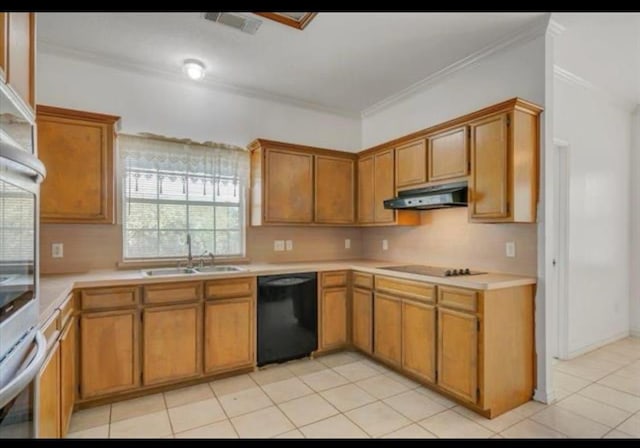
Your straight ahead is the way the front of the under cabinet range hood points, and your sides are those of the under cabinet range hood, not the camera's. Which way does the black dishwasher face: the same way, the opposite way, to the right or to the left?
to the left

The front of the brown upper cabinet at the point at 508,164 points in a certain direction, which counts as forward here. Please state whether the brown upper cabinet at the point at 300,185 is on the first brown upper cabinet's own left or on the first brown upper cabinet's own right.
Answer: on the first brown upper cabinet's own right

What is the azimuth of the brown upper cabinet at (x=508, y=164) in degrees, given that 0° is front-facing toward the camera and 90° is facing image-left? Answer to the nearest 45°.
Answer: approximately 45°

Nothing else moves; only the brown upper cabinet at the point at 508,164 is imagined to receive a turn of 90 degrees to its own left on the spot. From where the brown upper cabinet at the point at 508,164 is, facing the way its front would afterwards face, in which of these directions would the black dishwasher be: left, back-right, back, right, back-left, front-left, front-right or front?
back-right

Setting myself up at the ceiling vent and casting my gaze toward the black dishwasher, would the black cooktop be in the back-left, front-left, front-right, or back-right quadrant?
front-right

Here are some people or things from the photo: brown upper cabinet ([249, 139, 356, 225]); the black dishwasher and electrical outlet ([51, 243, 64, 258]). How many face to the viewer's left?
0

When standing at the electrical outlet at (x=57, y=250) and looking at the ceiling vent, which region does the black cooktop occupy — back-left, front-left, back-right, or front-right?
front-left

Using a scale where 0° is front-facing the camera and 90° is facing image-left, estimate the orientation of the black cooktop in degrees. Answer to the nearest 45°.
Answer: approximately 45°

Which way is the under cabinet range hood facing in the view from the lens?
facing the viewer and to the left of the viewer

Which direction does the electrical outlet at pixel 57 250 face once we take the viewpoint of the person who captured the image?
facing the viewer

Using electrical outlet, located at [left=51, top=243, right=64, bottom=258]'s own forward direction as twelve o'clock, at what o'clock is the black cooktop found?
The black cooktop is roughly at 10 o'clock from the electrical outlet.

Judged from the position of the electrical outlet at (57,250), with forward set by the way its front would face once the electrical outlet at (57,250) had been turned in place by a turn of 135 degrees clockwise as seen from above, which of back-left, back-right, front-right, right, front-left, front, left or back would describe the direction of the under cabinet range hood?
back

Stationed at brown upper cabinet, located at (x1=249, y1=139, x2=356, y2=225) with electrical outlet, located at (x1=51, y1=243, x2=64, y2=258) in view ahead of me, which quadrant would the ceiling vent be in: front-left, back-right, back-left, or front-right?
front-left

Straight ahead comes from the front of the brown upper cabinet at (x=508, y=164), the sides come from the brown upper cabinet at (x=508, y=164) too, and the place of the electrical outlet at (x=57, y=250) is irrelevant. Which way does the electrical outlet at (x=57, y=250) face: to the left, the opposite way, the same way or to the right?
to the left
